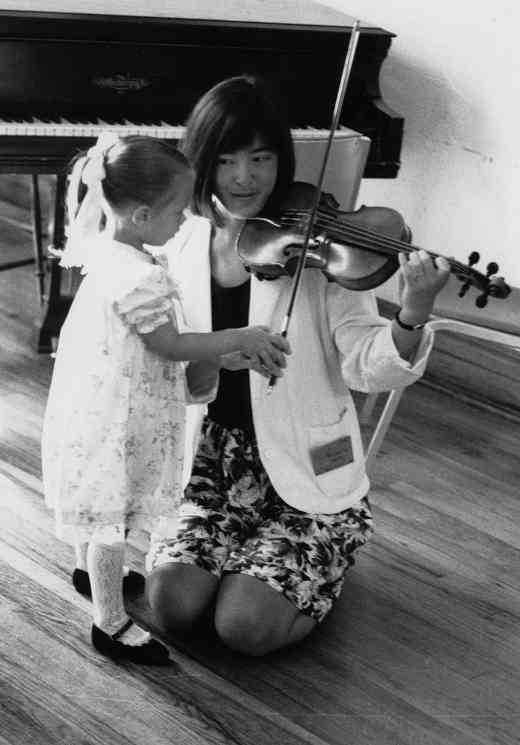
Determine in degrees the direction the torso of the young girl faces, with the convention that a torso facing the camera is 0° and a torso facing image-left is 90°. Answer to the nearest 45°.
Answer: approximately 270°

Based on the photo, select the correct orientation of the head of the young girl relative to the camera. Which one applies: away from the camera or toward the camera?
away from the camera

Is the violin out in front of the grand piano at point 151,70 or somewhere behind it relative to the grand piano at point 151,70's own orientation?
in front

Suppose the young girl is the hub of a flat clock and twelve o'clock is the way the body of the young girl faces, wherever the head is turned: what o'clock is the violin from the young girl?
The violin is roughly at 11 o'clock from the young girl.

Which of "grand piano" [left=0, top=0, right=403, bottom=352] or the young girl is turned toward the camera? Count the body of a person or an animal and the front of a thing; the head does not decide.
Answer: the grand piano

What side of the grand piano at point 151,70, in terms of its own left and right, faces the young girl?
front

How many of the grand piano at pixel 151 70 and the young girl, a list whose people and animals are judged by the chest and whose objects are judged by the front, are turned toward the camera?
1

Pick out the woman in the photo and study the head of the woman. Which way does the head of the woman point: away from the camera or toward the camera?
toward the camera

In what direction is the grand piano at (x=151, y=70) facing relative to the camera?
toward the camera

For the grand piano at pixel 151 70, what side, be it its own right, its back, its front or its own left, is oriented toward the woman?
front

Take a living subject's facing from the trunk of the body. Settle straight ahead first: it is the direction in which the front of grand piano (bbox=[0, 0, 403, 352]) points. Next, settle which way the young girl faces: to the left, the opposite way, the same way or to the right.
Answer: to the left

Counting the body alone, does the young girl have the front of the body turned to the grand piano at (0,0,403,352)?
no
